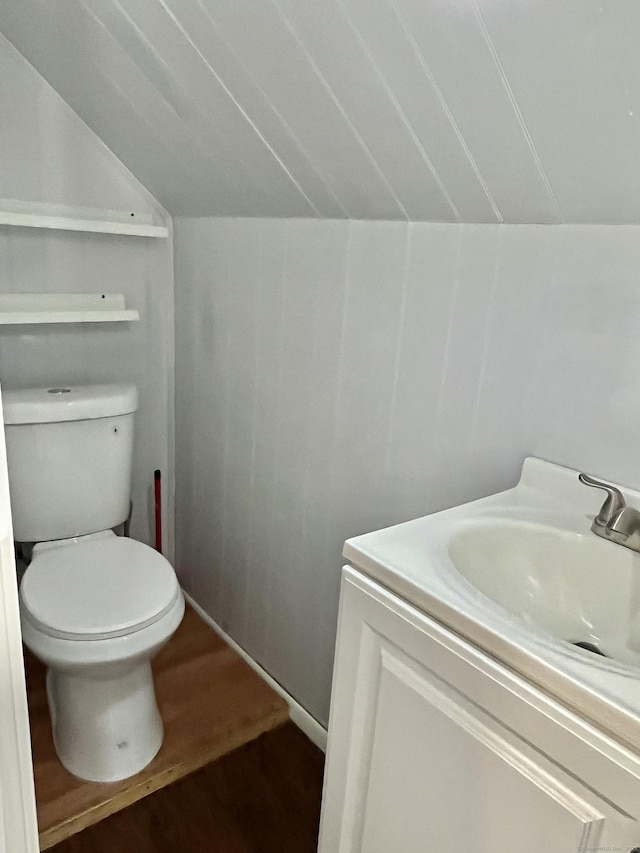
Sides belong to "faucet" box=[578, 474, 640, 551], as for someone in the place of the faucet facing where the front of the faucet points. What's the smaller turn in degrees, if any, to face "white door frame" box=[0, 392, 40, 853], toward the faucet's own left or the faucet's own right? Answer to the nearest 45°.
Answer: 0° — it already faces it

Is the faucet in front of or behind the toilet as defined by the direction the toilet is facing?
in front

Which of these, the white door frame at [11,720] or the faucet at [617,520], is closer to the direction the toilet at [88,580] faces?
the white door frame

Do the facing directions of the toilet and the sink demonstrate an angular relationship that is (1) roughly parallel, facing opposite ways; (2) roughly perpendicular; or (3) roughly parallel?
roughly perpendicular

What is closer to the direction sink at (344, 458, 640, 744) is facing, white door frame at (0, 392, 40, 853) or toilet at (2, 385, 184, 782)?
the white door frame

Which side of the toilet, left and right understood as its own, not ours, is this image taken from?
front

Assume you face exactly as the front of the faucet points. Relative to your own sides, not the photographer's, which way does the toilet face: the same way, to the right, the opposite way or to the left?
to the left

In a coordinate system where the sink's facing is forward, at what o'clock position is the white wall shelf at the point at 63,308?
The white wall shelf is roughly at 2 o'clock from the sink.

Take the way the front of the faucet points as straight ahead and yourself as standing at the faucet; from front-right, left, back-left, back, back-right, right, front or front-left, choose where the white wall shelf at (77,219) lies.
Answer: front-right

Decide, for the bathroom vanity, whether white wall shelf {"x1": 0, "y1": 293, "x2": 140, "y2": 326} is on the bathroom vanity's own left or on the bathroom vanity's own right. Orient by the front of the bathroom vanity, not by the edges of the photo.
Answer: on the bathroom vanity's own right

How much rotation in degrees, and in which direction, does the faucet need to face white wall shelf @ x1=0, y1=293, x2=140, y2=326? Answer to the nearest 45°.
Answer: approximately 45° to its right

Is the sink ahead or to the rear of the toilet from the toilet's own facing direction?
ahead
